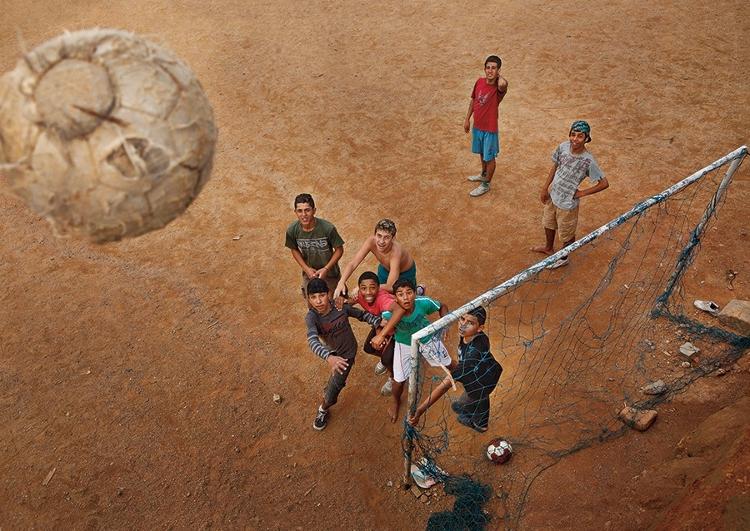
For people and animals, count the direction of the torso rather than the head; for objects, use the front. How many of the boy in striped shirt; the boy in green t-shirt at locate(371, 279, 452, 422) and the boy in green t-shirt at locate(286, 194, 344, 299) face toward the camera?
3

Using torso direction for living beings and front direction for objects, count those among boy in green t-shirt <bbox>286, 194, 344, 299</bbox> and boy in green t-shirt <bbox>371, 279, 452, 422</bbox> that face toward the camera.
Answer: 2

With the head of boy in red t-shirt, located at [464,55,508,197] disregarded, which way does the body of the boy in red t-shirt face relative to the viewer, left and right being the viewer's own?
facing the viewer and to the left of the viewer

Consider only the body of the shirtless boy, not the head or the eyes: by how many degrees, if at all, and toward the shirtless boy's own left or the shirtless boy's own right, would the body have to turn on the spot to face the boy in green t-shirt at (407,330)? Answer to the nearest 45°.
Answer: approximately 45° to the shirtless boy's own left

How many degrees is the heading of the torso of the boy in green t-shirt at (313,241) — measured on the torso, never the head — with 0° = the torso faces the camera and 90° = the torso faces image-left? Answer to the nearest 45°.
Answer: approximately 0°

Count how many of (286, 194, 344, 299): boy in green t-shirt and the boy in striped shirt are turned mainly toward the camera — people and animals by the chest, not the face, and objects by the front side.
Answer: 2

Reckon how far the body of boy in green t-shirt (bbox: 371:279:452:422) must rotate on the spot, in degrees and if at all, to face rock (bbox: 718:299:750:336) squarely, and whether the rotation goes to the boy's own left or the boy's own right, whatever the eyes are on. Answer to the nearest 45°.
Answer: approximately 90° to the boy's own left

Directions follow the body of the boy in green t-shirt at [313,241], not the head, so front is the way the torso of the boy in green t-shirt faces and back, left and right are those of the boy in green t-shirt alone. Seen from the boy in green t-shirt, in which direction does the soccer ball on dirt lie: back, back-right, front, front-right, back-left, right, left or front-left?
front-left

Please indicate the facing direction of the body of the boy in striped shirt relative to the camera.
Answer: toward the camera

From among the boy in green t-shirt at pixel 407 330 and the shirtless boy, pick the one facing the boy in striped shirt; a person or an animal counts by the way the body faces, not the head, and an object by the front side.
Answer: the shirtless boy
